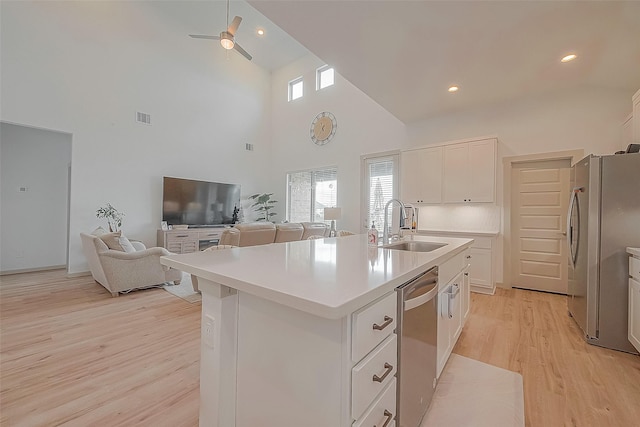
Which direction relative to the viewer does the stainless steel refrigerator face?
to the viewer's left

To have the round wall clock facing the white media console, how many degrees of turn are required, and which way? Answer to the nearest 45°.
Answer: approximately 45° to its right

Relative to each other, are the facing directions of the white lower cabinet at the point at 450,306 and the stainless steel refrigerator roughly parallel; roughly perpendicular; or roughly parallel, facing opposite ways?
roughly parallel, facing opposite ways

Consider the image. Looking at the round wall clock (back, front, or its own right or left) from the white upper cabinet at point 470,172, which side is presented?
left

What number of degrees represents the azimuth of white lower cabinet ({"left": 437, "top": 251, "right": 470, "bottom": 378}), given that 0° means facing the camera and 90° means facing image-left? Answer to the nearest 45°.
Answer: approximately 270°

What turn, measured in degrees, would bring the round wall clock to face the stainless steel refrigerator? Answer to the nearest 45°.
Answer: approximately 90° to its left

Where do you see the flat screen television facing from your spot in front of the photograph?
facing the viewer and to the right of the viewer

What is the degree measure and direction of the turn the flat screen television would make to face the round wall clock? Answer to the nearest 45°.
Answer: approximately 45° to its left

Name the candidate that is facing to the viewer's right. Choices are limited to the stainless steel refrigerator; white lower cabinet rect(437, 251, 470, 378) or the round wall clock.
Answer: the white lower cabinet

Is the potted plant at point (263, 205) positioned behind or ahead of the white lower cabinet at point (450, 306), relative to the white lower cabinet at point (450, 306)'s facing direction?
behind

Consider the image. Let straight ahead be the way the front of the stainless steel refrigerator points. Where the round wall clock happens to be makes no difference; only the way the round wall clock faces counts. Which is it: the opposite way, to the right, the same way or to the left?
to the left

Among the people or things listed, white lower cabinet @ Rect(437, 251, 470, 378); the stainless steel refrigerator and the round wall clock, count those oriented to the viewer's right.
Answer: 1
